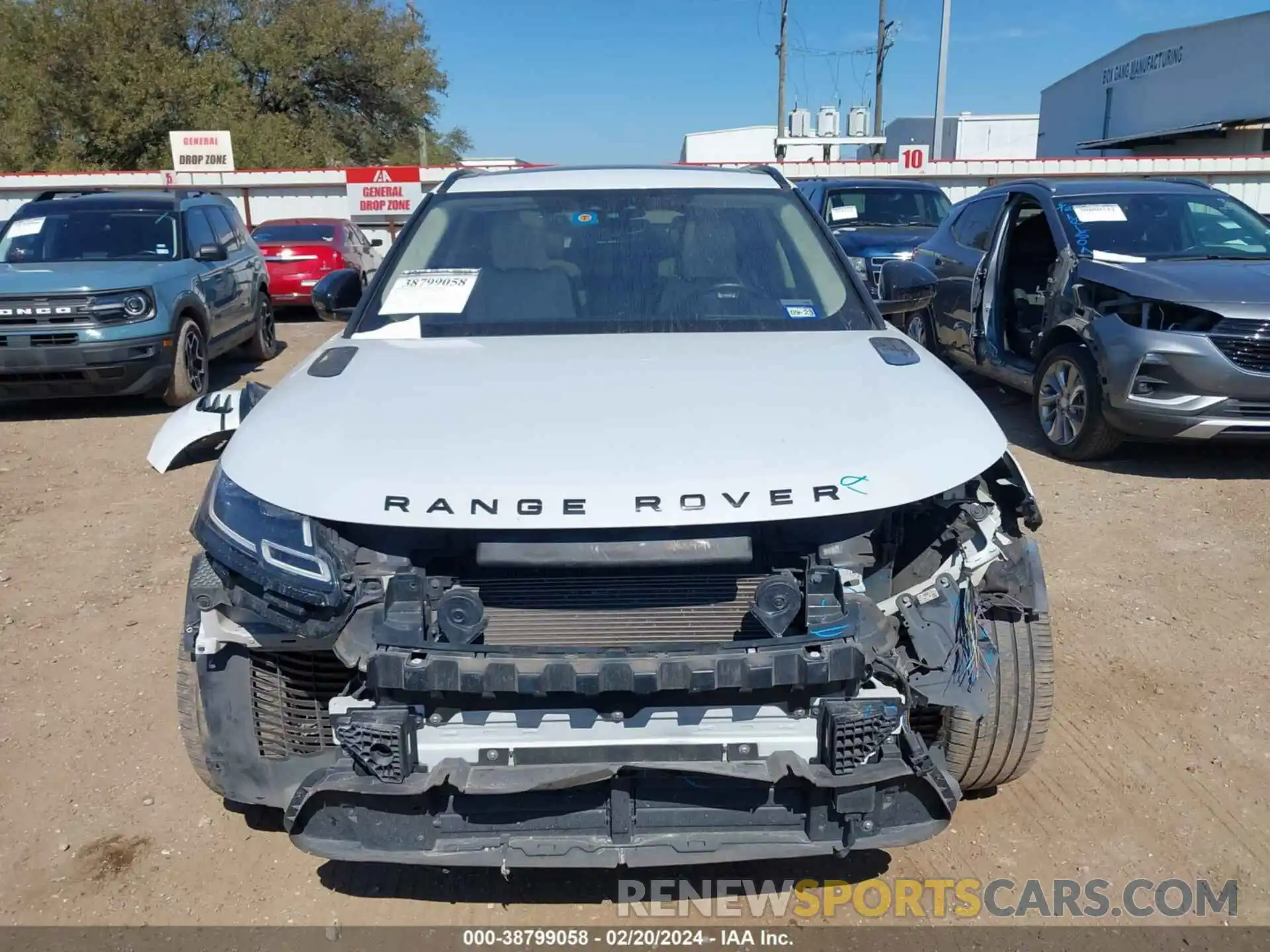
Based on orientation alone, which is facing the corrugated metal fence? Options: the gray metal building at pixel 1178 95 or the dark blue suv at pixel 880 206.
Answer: the gray metal building

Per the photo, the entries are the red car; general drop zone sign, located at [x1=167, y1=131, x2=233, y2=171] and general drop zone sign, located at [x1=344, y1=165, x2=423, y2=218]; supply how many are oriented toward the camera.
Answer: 2

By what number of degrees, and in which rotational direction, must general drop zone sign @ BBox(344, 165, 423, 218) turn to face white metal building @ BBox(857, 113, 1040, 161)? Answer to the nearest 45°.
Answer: approximately 135° to its left

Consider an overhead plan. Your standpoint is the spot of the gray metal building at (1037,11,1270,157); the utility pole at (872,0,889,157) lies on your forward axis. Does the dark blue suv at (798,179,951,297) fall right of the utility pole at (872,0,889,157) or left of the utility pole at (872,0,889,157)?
left

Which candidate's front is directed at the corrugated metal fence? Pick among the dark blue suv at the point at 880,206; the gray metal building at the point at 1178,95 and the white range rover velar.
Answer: the gray metal building

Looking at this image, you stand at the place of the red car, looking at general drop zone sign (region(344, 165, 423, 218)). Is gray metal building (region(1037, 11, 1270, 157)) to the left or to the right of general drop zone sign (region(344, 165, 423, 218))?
right

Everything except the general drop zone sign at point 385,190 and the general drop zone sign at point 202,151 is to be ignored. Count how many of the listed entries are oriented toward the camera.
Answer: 2

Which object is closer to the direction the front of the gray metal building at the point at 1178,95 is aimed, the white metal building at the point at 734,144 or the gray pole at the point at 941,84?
the gray pole

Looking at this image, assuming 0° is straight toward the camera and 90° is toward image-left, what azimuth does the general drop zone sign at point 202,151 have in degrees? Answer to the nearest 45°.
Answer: approximately 0°
